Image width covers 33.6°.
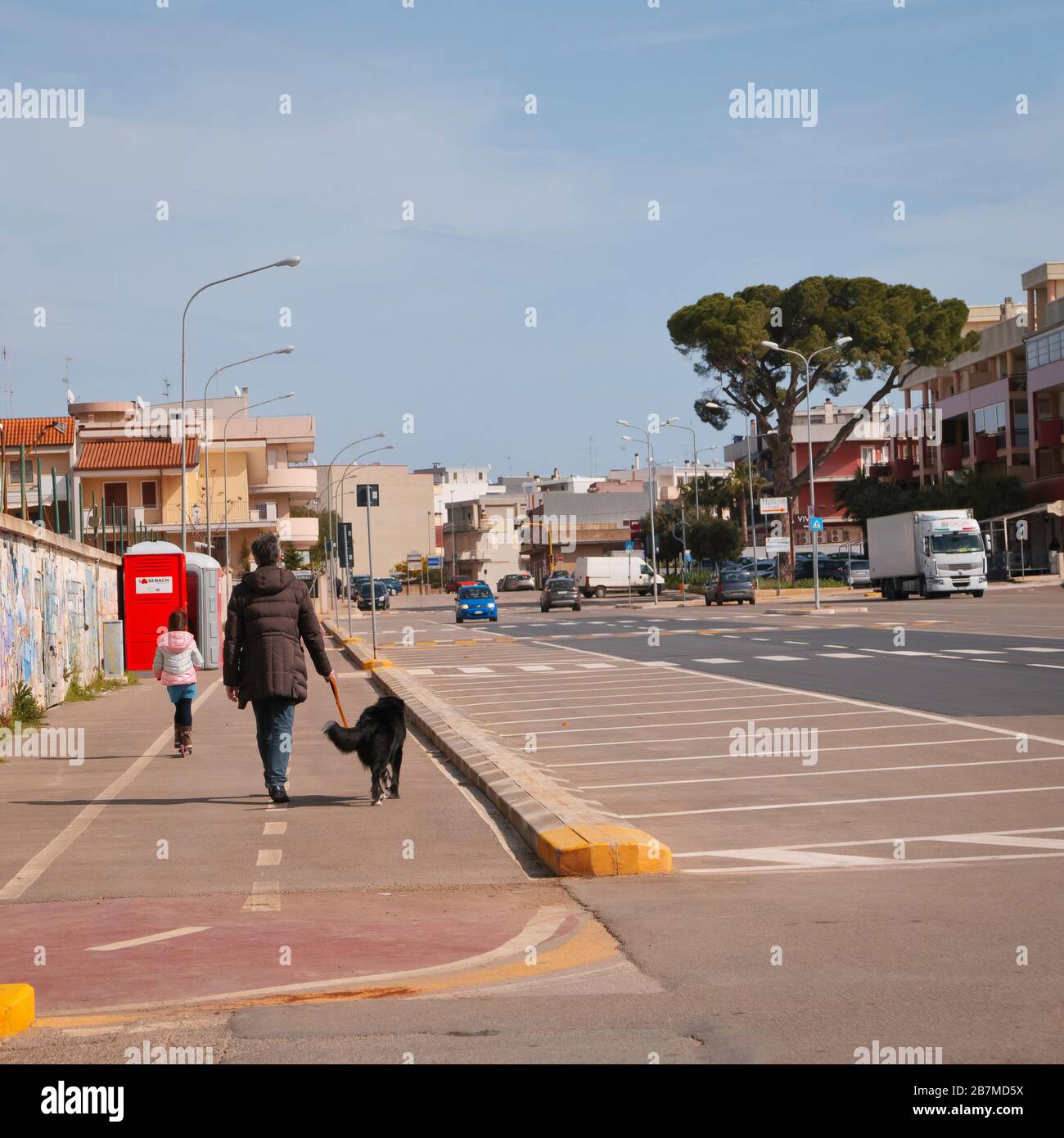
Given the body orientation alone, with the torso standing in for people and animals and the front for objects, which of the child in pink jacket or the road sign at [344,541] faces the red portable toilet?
the child in pink jacket

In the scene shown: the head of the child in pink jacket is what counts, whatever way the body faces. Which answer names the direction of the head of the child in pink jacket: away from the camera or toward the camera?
away from the camera

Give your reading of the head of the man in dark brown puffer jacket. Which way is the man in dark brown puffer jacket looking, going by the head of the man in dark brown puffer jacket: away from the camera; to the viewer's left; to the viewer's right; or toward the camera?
away from the camera

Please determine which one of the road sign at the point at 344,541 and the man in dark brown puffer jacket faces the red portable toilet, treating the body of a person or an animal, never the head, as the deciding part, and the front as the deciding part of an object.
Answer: the man in dark brown puffer jacket

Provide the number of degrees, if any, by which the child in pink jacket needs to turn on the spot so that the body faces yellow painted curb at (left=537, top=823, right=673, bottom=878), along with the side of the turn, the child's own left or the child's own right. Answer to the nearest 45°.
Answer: approximately 180°

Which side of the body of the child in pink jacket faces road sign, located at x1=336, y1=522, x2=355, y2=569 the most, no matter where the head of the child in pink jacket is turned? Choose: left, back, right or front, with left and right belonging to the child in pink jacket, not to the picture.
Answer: front

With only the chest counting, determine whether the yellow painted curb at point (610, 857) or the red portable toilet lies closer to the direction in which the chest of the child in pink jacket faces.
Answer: the red portable toilet

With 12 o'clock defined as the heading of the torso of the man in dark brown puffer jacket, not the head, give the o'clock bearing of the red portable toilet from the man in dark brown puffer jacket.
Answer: The red portable toilet is roughly at 12 o'clock from the man in dark brown puffer jacket.

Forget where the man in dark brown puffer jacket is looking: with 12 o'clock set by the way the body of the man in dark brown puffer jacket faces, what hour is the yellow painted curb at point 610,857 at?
The yellow painted curb is roughly at 5 o'clock from the man in dark brown puffer jacket.

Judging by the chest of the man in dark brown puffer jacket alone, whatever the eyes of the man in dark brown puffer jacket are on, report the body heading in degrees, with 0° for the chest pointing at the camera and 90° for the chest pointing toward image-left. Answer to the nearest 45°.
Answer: approximately 180°

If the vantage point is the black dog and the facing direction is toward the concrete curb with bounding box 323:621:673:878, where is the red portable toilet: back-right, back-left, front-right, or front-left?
back-left

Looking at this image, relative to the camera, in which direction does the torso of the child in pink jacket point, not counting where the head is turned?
away from the camera

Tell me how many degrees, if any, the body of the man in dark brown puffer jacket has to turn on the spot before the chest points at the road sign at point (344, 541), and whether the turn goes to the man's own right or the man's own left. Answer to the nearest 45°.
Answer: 0° — they already face it
